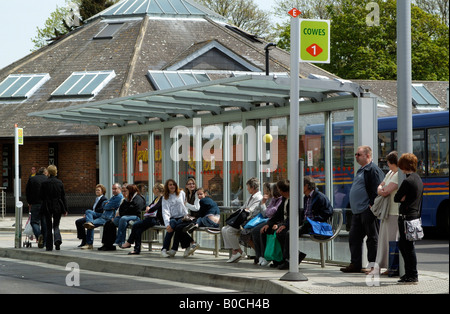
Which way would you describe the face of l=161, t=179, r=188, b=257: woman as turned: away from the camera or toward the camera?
toward the camera

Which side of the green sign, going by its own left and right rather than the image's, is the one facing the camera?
front

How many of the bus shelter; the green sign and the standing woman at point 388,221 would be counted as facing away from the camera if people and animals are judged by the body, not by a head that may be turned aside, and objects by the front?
0

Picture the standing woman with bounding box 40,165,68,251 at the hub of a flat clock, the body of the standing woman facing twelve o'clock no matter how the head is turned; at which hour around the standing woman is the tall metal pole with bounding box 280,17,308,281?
The tall metal pole is roughly at 5 o'clock from the standing woman.

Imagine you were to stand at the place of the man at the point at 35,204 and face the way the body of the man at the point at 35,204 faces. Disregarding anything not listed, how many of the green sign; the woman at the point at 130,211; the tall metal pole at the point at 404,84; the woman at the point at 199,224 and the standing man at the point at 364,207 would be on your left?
0

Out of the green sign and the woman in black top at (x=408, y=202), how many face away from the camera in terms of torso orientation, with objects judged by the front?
0

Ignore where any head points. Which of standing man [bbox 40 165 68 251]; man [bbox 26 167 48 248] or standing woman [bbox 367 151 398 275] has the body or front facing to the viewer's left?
the standing woman

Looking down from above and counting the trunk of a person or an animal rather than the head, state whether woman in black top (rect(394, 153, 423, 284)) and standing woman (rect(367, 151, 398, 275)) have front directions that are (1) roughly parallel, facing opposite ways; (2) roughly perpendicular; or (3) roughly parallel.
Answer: roughly parallel

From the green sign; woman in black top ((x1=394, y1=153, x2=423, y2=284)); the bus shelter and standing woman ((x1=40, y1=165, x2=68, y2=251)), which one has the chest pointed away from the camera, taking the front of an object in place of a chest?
the standing woman

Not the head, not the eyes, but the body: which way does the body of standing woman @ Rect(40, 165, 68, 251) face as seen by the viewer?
away from the camera

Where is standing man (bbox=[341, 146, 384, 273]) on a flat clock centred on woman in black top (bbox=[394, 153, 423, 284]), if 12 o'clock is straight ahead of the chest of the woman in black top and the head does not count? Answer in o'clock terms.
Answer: The standing man is roughly at 2 o'clock from the woman in black top.

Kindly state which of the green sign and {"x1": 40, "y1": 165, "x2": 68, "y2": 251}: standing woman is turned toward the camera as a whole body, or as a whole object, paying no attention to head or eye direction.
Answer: the green sign

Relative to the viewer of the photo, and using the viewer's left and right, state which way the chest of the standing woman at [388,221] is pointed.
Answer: facing to the left of the viewer

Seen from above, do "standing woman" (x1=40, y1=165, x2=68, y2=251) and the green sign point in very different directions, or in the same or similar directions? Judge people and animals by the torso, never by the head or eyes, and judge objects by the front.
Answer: very different directions
